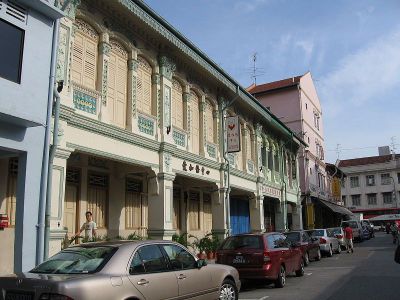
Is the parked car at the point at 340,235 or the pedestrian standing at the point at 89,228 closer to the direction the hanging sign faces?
the pedestrian standing

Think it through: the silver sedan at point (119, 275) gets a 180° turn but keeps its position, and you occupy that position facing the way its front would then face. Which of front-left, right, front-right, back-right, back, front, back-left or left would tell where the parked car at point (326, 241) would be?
back

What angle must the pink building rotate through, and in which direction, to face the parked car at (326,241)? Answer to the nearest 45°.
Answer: approximately 45° to its right

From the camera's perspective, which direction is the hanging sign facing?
toward the camera

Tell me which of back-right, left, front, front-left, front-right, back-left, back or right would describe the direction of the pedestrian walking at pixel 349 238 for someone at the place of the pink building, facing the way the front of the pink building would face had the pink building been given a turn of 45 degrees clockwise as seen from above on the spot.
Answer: front

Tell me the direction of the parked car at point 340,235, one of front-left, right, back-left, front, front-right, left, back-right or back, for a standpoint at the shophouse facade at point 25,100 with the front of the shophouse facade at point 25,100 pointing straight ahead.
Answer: left

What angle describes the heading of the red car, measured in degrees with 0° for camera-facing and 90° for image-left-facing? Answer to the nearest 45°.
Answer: approximately 225°

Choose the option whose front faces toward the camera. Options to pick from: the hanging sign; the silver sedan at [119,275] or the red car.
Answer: the hanging sign

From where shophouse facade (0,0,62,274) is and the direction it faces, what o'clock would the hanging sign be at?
The hanging sign is roughly at 9 o'clock from the shophouse facade.

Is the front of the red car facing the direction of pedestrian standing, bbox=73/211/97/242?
no

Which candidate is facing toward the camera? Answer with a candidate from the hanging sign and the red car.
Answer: the hanging sign

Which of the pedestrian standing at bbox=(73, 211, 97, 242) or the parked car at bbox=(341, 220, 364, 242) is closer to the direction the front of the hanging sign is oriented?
the pedestrian standing

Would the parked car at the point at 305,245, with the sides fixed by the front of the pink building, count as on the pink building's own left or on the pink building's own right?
on the pink building's own right

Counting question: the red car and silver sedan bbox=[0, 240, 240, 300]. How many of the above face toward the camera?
0

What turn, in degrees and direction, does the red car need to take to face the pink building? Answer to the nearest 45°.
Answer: approximately 45° to its left

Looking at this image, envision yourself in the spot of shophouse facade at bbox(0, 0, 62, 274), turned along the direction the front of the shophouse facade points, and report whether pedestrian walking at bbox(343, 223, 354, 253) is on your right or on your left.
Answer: on your left

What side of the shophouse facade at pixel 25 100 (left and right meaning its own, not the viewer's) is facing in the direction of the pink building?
left

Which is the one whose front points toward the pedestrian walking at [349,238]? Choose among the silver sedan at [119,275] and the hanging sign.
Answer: the silver sedan
